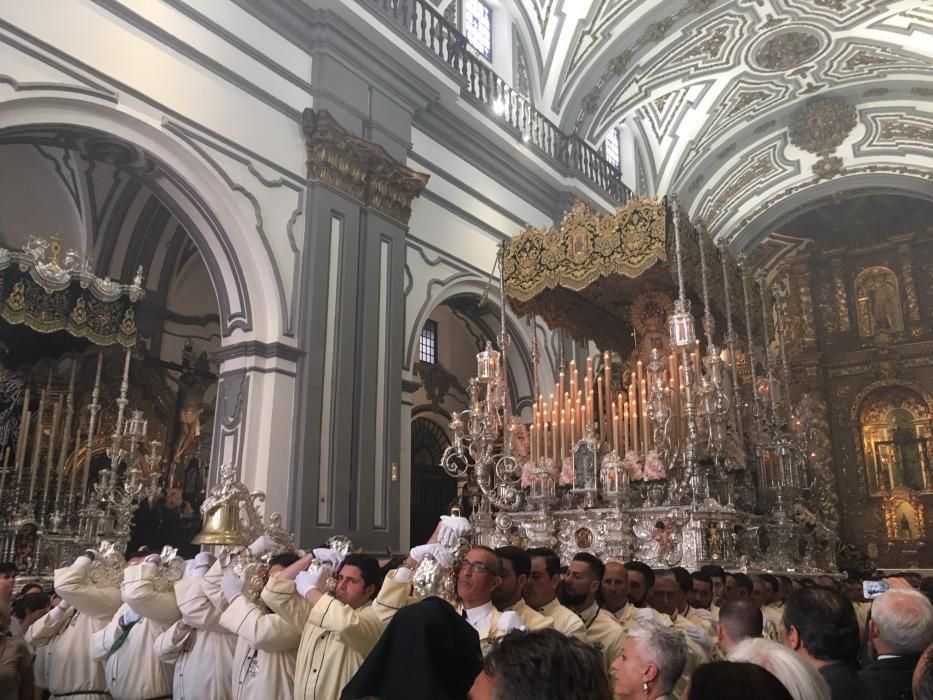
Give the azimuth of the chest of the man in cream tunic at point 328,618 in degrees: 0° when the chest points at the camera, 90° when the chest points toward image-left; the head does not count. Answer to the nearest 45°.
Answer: approximately 45°

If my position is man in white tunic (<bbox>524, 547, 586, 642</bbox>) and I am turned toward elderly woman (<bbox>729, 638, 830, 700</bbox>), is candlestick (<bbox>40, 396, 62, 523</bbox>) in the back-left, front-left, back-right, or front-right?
back-right

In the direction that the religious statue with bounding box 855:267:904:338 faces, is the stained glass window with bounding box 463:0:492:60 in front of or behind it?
in front

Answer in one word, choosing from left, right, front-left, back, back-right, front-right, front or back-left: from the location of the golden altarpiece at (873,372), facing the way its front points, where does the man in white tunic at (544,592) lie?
front

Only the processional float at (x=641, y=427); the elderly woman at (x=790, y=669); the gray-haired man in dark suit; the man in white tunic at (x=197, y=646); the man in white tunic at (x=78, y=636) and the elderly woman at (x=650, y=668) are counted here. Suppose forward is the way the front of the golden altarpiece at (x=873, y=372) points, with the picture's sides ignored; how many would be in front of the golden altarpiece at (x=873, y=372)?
6

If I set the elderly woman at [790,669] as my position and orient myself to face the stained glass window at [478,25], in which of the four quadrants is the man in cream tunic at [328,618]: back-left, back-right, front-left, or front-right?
front-left

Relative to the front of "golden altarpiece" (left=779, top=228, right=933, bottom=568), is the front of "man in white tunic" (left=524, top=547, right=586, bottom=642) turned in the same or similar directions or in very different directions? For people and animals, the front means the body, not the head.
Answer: same or similar directions

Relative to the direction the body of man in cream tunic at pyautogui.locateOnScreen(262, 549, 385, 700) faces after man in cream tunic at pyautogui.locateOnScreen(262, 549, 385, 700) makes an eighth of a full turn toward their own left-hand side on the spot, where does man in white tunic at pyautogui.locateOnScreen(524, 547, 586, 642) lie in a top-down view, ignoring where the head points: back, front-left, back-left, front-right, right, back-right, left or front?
left

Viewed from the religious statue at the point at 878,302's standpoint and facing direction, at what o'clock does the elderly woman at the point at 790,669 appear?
The elderly woman is roughly at 12 o'clock from the religious statue.

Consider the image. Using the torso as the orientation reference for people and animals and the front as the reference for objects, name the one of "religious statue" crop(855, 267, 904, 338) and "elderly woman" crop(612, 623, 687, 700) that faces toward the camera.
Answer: the religious statue

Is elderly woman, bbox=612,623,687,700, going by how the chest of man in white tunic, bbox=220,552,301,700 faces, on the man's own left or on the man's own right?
on the man's own left
